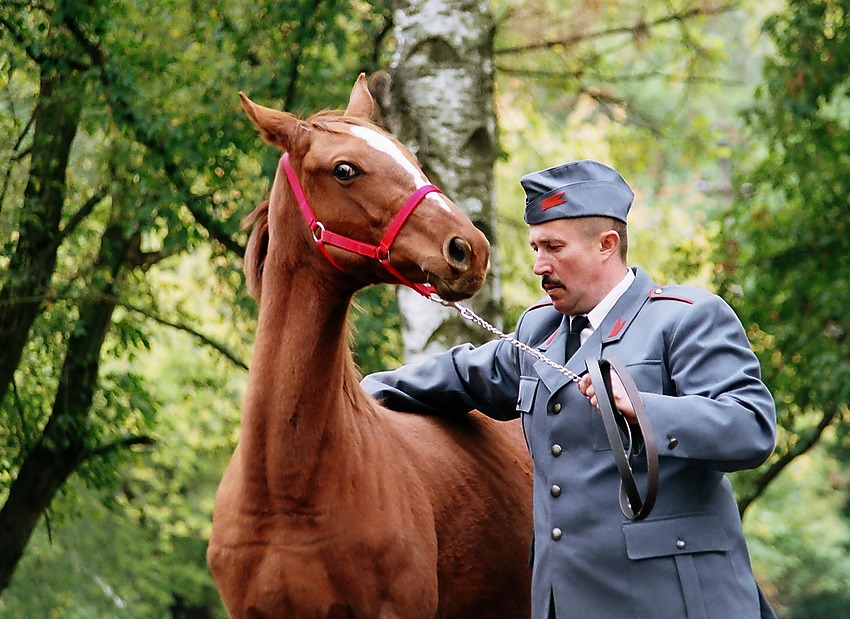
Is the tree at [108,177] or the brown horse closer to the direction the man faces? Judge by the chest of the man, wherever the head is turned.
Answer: the brown horse

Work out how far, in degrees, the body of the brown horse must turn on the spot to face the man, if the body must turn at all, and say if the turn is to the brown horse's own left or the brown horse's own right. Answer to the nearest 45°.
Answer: approximately 135° to the brown horse's own left

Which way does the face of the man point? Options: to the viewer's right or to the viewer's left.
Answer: to the viewer's left

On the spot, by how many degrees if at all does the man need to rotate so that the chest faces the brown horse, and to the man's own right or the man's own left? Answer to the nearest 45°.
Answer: approximately 45° to the man's own right

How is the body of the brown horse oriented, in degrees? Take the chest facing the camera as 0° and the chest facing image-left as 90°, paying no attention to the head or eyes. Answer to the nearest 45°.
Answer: approximately 45°

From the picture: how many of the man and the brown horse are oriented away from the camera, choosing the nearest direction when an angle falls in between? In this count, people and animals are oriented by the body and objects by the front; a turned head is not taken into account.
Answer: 0

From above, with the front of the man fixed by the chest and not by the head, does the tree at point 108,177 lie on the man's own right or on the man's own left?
on the man's own right

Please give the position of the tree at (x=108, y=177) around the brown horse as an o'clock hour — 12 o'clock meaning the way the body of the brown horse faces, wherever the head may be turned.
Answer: The tree is roughly at 4 o'clock from the brown horse.

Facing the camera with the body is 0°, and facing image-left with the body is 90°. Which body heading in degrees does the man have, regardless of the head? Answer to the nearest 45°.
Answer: approximately 45°
